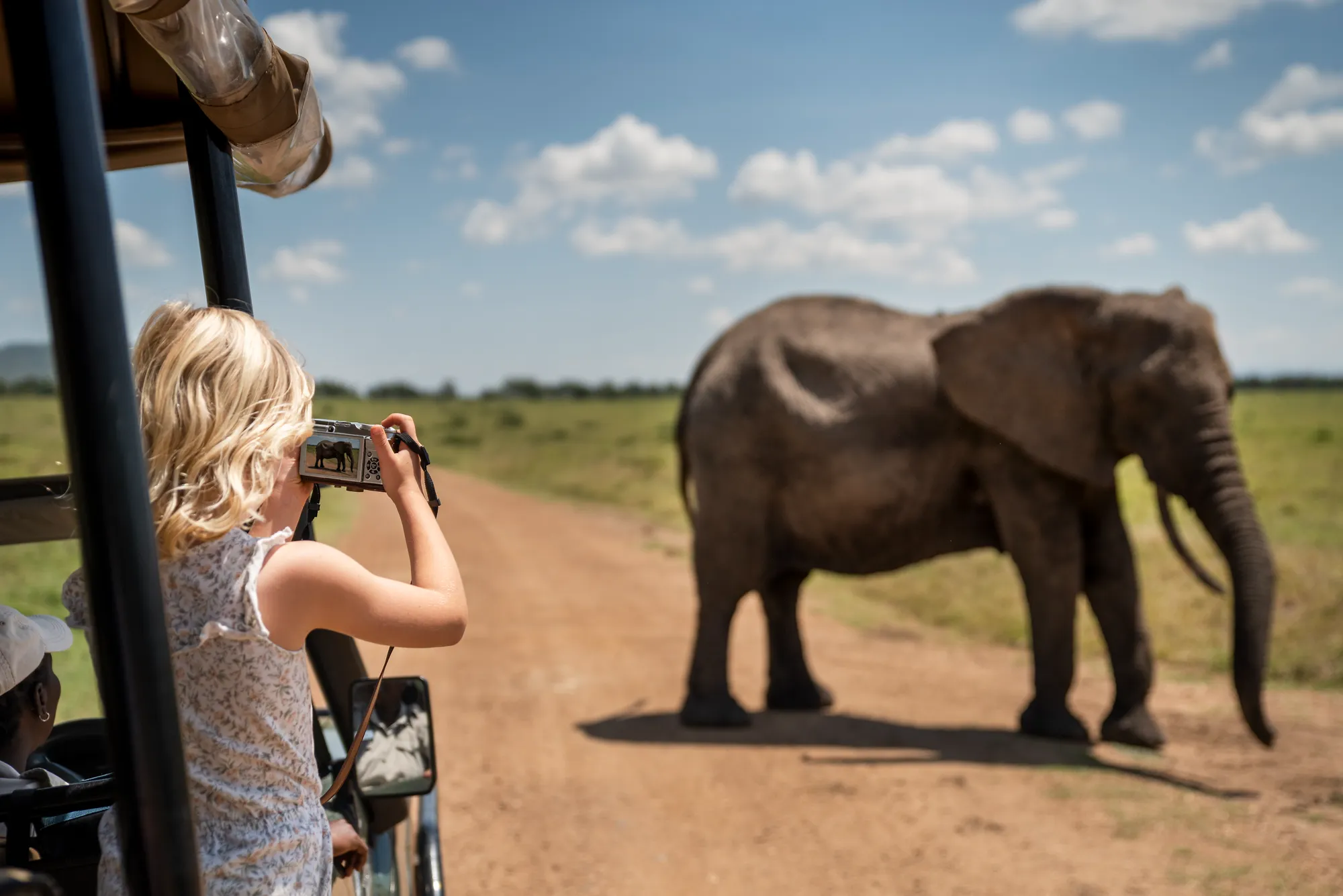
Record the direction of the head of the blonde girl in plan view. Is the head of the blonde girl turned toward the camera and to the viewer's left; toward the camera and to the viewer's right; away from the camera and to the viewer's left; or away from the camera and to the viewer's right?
away from the camera and to the viewer's right

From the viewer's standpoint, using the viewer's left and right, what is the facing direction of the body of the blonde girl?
facing away from the viewer and to the right of the viewer

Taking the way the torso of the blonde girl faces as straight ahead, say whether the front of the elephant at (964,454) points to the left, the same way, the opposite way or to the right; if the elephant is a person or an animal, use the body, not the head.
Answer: to the right

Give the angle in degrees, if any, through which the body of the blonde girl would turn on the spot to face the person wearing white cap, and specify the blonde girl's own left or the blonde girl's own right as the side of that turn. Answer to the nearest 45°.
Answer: approximately 90° to the blonde girl's own left

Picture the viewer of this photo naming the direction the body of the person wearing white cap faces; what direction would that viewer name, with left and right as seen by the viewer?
facing away from the viewer and to the right of the viewer

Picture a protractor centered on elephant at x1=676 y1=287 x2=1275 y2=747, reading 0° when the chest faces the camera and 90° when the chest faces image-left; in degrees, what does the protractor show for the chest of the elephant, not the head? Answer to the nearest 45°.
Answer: approximately 270°

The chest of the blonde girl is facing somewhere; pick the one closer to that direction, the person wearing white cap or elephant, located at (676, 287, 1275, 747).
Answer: the elephant

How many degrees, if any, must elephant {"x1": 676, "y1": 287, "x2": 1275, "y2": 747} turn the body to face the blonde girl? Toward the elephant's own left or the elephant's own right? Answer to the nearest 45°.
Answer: approximately 90° to the elephant's own right
